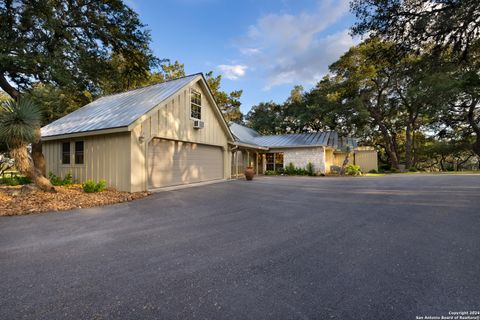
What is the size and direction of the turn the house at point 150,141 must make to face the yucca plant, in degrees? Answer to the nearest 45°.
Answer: approximately 90° to its right

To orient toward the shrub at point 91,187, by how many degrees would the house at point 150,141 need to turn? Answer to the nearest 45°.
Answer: approximately 90° to its right

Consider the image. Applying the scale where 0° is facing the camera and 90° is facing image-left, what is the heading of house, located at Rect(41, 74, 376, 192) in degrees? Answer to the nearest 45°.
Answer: approximately 315°

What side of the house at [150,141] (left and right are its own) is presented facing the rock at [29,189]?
right

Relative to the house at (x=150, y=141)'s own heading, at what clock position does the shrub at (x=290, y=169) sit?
The shrub is roughly at 9 o'clock from the house.

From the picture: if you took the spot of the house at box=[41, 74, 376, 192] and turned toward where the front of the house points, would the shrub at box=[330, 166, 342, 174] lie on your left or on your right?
on your left

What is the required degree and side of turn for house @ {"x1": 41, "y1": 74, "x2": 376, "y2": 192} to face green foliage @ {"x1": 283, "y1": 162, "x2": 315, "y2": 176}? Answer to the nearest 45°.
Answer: approximately 90° to its left

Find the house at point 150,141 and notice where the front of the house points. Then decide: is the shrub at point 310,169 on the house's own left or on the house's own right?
on the house's own left
